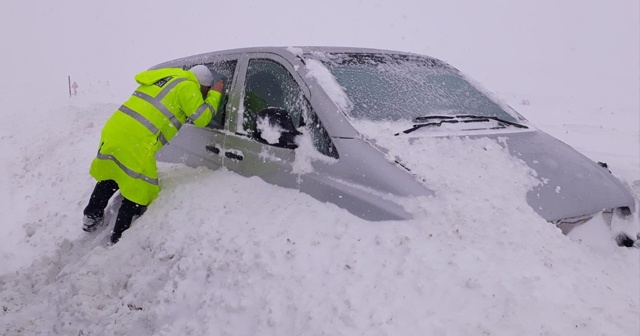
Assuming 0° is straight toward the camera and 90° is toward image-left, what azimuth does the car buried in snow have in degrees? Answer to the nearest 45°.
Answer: approximately 315°

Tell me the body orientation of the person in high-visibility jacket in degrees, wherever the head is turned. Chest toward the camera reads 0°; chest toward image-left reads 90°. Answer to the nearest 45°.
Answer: approximately 225°

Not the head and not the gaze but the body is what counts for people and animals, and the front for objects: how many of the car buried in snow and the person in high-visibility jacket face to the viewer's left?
0
